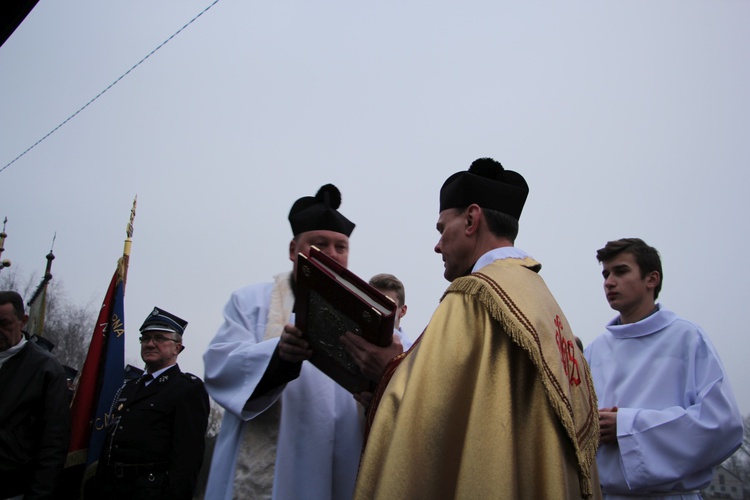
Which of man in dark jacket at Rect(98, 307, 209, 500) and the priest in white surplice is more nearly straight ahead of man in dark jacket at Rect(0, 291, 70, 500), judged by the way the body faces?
the priest in white surplice

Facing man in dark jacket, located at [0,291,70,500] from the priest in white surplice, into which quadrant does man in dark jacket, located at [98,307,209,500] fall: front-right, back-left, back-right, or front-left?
front-right

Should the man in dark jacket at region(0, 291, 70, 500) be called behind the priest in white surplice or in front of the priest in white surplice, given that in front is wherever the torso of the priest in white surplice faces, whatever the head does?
behind

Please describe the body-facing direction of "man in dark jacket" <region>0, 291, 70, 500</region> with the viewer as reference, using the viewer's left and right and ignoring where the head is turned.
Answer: facing the viewer and to the left of the viewer

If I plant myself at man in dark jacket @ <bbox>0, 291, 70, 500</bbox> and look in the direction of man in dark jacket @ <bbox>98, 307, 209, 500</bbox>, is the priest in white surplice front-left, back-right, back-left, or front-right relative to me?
front-right

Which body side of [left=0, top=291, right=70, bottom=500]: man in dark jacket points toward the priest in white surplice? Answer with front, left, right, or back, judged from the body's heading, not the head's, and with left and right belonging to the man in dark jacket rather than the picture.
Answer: left

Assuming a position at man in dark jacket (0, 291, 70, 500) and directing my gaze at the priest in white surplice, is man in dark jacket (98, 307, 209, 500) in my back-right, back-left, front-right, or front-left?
front-left

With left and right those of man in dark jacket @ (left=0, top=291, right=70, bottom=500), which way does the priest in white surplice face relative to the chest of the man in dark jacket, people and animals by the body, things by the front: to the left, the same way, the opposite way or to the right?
to the left

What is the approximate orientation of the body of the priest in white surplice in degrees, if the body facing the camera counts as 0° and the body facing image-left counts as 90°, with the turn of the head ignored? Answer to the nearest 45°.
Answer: approximately 315°

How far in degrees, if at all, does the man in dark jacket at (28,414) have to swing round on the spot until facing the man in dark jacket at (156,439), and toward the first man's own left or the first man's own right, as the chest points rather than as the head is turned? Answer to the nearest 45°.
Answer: approximately 135° to the first man's own left

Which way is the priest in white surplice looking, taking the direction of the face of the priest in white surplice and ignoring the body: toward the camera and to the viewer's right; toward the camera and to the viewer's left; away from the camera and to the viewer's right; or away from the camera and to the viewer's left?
toward the camera and to the viewer's right

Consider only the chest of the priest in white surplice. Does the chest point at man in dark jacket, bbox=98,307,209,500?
no

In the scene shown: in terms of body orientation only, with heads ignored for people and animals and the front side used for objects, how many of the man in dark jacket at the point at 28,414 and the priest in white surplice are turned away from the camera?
0
